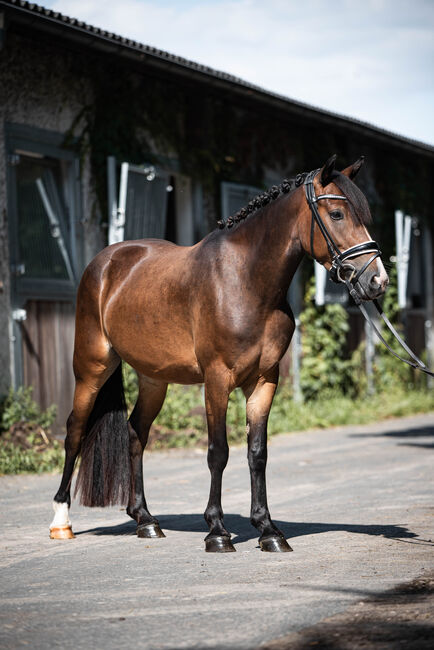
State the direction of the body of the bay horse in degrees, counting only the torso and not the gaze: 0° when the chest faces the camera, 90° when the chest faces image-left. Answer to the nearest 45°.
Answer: approximately 315°

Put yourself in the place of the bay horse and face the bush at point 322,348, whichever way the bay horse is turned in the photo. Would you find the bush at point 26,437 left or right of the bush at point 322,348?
left

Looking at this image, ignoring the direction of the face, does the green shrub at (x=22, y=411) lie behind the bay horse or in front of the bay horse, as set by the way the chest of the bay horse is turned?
behind

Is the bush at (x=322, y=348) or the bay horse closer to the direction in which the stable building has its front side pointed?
the bay horse

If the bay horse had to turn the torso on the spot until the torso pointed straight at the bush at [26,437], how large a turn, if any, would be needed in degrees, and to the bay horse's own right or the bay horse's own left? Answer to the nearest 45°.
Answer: approximately 180°

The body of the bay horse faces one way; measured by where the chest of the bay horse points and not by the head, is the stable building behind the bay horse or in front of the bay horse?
behind
